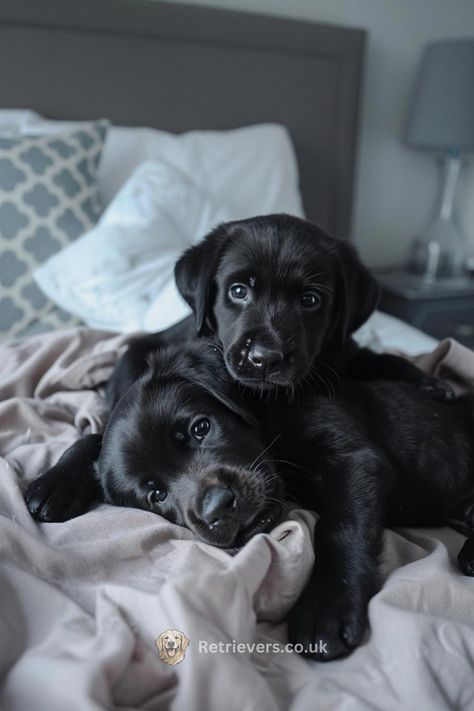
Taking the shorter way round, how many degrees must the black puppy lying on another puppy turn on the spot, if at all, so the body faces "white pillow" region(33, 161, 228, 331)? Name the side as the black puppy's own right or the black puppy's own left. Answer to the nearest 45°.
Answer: approximately 135° to the black puppy's own right

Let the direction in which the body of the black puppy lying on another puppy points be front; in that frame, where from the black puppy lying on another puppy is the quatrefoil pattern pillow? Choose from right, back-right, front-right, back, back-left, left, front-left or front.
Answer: back-right

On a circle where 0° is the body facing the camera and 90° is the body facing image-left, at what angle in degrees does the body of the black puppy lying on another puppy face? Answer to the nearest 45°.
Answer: approximately 0°
